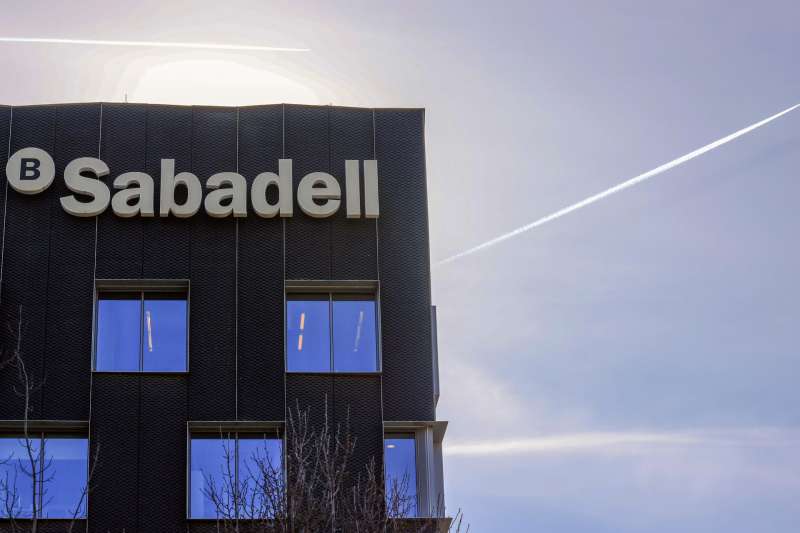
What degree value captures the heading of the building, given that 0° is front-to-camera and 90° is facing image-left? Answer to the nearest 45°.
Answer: approximately 0°
